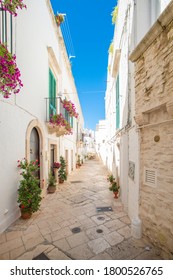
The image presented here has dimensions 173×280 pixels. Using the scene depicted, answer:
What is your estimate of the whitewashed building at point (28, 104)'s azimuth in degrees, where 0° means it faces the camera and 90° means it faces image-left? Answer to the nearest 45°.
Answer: approximately 270°
